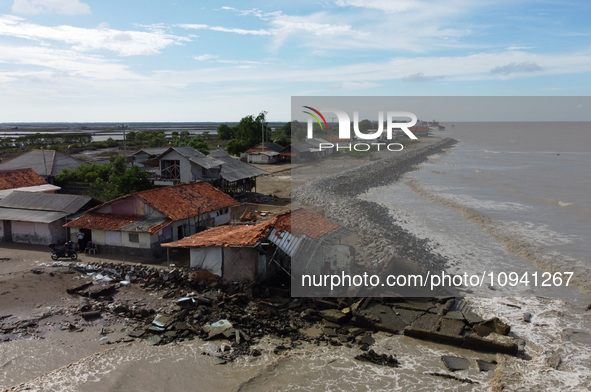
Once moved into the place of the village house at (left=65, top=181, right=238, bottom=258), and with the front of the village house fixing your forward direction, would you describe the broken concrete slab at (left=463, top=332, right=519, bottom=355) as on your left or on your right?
on your left

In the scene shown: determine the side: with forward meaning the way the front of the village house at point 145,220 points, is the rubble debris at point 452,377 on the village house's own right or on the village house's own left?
on the village house's own left

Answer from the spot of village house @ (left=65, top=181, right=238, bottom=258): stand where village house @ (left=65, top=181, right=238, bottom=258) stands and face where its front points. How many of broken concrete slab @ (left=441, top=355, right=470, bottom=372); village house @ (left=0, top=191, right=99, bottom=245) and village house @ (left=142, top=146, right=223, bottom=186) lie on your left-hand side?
1

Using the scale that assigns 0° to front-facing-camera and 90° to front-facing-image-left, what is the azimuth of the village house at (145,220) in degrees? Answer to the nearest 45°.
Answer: approximately 45°

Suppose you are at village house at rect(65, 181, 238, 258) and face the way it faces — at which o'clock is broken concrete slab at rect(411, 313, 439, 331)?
The broken concrete slab is roughly at 9 o'clock from the village house.

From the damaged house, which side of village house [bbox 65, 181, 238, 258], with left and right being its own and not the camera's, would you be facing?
left

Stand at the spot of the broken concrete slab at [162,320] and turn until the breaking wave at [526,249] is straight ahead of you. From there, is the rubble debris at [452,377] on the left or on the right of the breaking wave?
right
